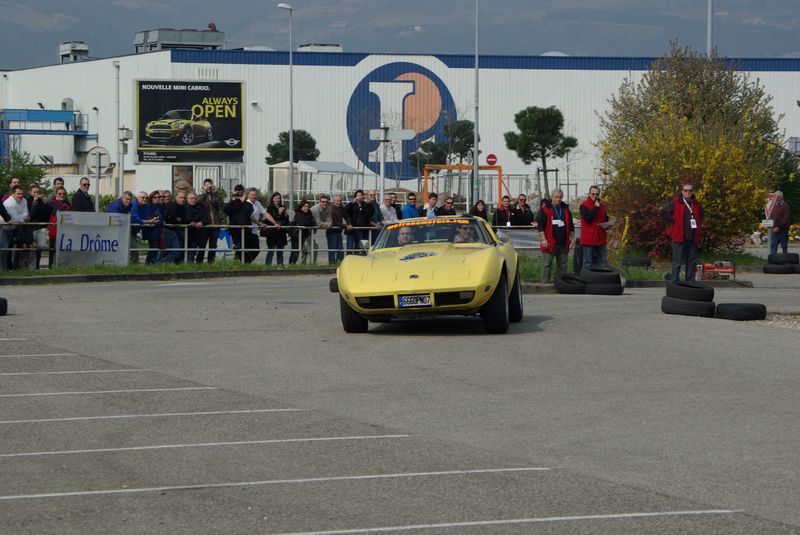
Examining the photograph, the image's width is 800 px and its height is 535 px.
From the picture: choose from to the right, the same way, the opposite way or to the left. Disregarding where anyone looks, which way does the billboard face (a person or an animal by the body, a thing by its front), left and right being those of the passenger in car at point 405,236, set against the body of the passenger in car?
the same way

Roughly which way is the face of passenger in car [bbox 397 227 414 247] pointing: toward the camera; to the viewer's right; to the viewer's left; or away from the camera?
toward the camera

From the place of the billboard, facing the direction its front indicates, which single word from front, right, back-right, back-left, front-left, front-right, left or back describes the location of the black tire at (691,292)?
front

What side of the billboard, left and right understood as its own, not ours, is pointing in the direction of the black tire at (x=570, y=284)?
front

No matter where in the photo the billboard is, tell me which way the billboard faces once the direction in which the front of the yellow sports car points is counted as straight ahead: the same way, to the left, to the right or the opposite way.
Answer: the same way

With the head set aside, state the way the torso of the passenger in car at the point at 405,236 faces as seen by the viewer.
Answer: toward the camera

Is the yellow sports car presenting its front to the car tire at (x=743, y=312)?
no

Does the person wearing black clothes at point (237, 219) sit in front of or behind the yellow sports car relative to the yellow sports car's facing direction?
behind

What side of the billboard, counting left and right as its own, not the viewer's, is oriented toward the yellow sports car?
front

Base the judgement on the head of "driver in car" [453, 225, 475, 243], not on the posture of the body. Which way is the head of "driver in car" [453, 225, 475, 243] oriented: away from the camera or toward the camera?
toward the camera

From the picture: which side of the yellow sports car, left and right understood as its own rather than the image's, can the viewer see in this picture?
front

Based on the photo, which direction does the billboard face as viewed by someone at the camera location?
facing the viewer

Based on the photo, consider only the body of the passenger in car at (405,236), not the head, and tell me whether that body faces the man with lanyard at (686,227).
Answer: no

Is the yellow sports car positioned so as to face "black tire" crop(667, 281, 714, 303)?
no
